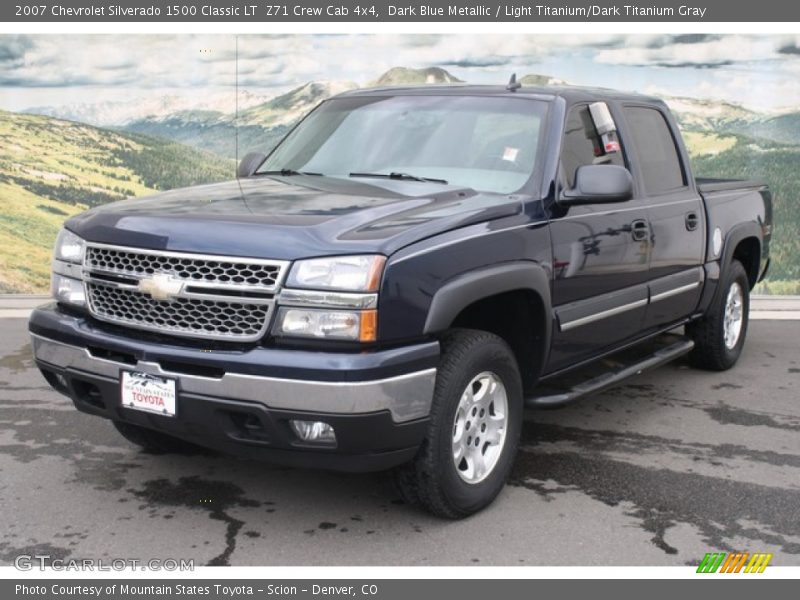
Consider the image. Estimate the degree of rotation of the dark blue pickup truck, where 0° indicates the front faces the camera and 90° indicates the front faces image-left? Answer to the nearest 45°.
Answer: approximately 45°
